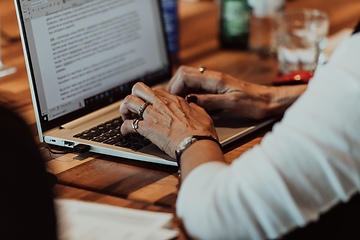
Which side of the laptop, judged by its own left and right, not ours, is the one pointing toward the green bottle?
left

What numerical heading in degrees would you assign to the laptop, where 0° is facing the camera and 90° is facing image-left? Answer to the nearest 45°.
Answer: approximately 315°
